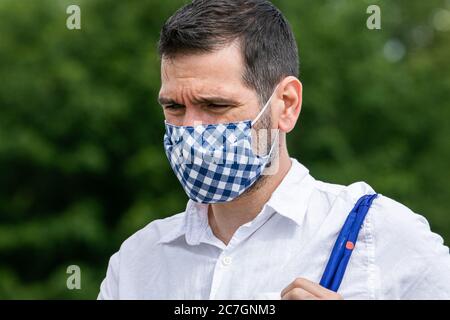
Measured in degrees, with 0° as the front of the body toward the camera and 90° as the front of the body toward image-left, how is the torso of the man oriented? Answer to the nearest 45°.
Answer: approximately 45°
